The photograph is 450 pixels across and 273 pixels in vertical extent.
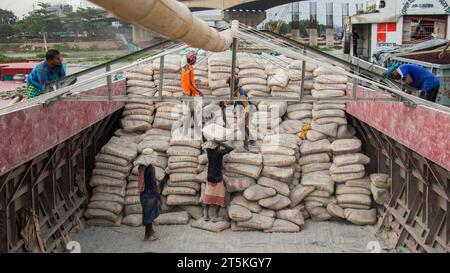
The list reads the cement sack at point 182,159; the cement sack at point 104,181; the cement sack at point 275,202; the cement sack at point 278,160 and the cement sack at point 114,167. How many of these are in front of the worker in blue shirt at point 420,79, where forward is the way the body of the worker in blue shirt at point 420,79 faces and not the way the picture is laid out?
5

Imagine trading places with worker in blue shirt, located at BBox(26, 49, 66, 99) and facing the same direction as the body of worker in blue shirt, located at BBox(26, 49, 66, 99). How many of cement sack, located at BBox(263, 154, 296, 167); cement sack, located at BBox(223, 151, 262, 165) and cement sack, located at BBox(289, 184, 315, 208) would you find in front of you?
3

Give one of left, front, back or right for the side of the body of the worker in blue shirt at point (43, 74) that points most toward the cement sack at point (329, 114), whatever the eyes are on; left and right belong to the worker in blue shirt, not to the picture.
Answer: front

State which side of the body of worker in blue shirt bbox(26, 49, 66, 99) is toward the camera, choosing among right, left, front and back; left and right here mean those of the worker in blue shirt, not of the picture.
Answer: right

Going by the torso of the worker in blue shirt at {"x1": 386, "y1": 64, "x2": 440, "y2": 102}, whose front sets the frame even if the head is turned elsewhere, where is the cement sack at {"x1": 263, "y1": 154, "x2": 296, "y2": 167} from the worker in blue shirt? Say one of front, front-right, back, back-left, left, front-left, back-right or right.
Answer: front

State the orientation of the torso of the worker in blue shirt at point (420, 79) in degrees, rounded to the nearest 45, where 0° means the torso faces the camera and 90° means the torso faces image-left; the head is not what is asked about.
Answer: approximately 90°

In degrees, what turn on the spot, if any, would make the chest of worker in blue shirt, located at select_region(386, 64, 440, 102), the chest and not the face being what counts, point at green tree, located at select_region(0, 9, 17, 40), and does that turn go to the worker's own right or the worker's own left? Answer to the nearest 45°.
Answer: approximately 45° to the worker's own right

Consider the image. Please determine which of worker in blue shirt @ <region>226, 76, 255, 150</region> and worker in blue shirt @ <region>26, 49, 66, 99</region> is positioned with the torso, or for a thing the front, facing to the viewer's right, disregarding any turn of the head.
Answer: worker in blue shirt @ <region>26, 49, 66, 99</region>

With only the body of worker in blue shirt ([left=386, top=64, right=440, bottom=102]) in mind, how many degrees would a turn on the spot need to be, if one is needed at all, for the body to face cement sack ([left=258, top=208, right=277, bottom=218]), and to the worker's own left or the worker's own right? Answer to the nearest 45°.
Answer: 0° — they already face it

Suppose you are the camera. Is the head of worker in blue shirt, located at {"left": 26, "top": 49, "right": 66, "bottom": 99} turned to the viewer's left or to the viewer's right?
to the viewer's right

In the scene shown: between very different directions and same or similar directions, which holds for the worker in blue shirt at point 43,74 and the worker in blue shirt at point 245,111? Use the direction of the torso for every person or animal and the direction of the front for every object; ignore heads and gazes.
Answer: very different directions
